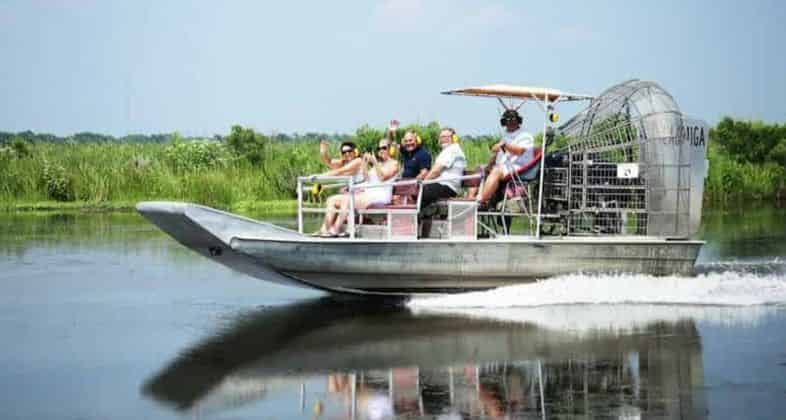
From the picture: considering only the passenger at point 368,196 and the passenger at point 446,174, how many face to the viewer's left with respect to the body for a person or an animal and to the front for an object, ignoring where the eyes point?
2

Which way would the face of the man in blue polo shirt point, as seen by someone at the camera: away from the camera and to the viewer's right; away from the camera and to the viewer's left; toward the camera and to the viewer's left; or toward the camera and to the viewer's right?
toward the camera and to the viewer's left

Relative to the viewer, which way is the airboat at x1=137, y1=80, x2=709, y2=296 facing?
to the viewer's left

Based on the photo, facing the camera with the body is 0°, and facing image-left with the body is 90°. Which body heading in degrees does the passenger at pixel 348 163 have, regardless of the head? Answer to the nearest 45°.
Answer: approximately 45°

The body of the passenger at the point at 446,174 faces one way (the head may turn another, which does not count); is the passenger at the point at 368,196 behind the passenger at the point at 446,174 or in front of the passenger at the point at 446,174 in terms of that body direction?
in front

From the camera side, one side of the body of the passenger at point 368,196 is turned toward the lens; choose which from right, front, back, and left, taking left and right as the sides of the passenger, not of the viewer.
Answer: left

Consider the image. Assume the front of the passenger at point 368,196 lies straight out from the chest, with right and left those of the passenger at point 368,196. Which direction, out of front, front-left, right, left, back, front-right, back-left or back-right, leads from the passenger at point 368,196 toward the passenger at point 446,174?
back

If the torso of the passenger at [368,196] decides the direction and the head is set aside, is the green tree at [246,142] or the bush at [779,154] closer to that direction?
the green tree

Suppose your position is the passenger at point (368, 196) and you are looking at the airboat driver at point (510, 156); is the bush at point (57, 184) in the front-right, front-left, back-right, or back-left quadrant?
back-left

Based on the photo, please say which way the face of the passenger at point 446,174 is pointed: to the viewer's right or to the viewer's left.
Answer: to the viewer's left

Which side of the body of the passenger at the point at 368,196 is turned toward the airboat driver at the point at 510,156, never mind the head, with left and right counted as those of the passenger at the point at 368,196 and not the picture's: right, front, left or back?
back

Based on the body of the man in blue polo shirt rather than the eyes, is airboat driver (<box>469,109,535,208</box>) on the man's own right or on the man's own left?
on the man's own left

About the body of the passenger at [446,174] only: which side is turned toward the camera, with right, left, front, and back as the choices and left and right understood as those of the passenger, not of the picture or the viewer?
left

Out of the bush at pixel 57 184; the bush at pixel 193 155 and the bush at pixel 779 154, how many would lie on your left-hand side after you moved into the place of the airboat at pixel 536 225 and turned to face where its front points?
0
